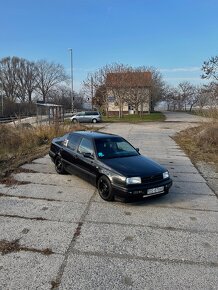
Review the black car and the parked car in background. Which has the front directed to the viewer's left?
the parked car in background

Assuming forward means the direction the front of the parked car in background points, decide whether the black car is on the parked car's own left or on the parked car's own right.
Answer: on the parked car's own left

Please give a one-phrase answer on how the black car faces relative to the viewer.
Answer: facing the viewer and to the right of the viewer

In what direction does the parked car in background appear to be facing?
to the viewer's left

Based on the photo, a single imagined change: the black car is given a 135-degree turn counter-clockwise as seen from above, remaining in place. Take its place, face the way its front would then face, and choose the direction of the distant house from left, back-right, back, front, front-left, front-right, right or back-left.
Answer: front

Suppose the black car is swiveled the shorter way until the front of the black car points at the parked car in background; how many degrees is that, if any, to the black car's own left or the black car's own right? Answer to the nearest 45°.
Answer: approximately 135° to the black car's own left
